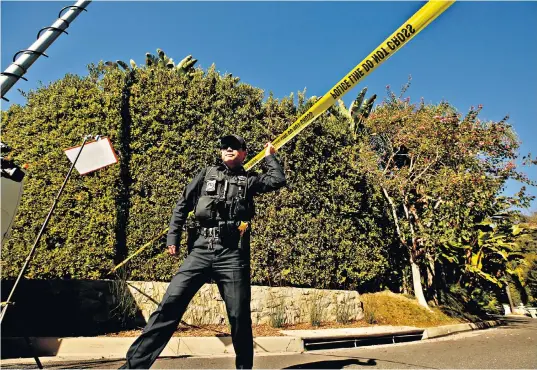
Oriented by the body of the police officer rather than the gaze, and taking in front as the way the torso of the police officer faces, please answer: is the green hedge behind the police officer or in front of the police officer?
behind

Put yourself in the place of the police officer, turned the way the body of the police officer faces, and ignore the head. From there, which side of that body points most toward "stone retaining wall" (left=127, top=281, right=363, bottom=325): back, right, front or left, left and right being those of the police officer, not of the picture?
back

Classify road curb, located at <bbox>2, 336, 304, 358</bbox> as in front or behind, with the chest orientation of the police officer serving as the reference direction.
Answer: behind

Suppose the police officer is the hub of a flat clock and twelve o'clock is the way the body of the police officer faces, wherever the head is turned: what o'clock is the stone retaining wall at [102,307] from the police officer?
The stone retaining wall is roughly at 5 o'clock from the police officer.

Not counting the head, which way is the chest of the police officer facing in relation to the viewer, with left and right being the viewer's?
facing the viewer

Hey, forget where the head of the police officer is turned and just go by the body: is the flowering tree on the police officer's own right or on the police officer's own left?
on the police officer's own left
